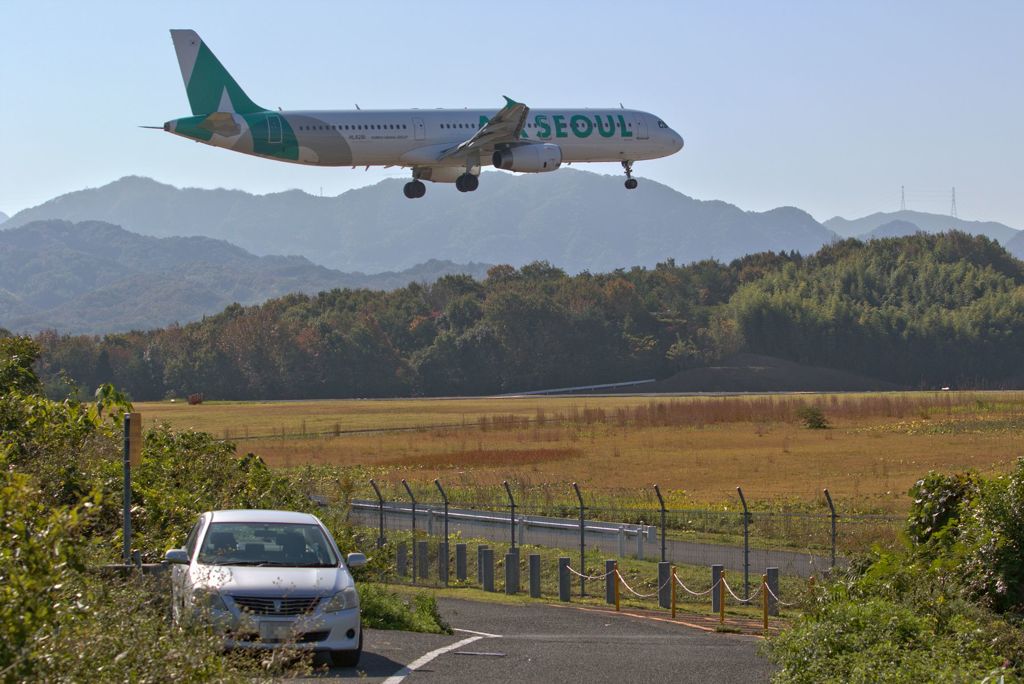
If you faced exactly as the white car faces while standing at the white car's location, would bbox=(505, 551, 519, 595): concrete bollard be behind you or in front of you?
behind

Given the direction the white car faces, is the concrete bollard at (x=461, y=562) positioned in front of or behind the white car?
behind

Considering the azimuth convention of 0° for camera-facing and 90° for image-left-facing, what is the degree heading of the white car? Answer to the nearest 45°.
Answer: approximately 0°

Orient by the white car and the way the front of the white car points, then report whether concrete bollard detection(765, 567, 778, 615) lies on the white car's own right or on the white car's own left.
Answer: on the white car's own left

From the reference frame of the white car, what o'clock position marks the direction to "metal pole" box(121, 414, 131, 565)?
The metal pole is roughly at 5 o'clock from the white car.

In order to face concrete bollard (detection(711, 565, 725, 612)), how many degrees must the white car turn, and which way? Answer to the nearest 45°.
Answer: approximately 135° to its left

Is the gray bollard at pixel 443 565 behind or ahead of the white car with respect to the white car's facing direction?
behind

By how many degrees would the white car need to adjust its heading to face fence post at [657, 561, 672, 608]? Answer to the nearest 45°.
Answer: approximately 135° to its left

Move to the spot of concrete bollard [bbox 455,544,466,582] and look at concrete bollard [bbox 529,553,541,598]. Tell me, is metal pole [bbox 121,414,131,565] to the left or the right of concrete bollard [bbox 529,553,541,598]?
right
